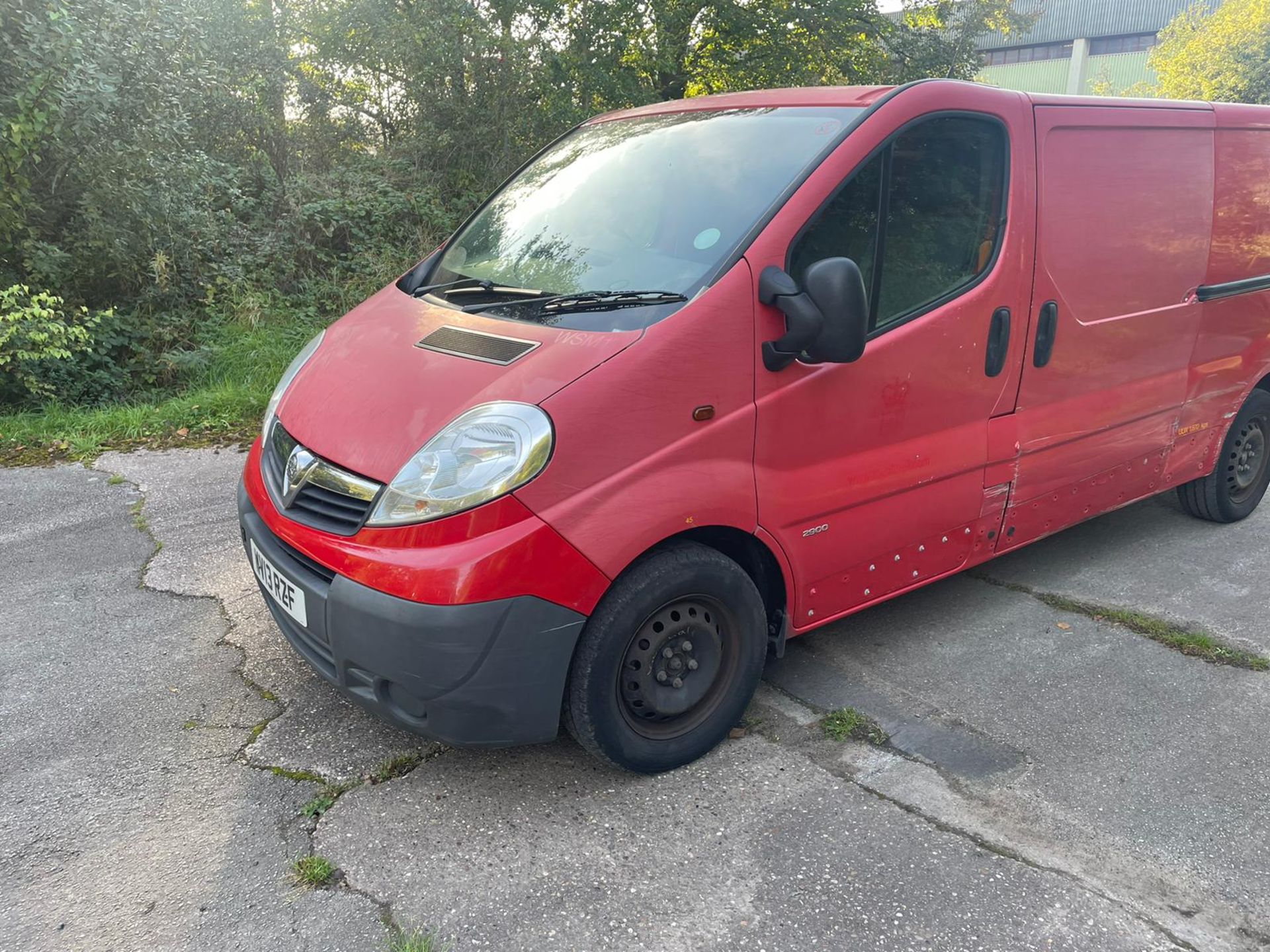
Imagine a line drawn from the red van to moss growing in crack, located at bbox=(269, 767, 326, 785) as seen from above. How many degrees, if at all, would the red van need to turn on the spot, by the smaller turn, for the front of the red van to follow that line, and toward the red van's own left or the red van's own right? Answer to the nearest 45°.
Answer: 0° — it already faces it

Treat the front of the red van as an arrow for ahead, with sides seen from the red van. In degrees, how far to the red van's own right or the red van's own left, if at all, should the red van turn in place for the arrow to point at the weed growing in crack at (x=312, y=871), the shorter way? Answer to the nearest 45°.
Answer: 0° — it already faces it

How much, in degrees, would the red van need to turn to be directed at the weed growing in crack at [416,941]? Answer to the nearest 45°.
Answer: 0° — it already faces it

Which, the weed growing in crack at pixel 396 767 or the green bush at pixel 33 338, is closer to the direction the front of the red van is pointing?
the weed growing in crack

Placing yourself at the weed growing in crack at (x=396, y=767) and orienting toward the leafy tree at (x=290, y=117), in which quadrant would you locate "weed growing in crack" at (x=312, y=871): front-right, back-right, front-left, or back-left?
back-left

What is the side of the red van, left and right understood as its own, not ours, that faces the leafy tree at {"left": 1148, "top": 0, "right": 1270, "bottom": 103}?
back

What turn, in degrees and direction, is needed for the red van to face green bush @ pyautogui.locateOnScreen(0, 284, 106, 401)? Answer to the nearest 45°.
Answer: approximately 90° to its right

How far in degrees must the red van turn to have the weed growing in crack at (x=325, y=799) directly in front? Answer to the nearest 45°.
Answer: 0° — it already faces it

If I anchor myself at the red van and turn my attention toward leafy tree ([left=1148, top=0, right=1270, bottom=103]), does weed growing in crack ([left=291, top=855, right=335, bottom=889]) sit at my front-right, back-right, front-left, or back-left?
back-left
